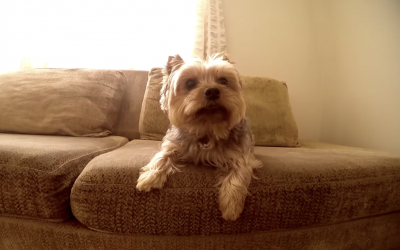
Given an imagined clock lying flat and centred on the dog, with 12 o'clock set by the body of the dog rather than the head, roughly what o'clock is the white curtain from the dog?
The white curtain is roughly at 5 o'clock from the dog.

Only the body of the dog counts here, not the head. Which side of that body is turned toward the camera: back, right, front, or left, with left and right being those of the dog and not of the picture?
front
